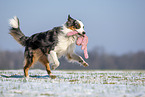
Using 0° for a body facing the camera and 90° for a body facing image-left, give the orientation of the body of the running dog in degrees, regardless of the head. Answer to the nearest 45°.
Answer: approximately 270°
